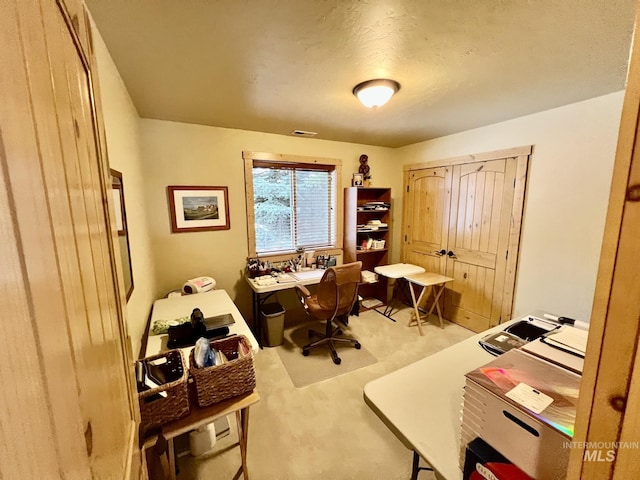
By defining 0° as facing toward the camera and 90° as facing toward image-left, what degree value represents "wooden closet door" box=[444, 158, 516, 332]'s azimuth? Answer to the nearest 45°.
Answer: approximately 45°

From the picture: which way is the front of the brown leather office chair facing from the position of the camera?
facing away from the viewer and to the left of the viewer

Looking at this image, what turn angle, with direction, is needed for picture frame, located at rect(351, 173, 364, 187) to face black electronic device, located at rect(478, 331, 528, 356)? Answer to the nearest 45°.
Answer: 0° — it already faces it

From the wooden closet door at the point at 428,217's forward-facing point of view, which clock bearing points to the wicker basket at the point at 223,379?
The wicker basket is roughly at 11 o'clock from the wooden closet door.

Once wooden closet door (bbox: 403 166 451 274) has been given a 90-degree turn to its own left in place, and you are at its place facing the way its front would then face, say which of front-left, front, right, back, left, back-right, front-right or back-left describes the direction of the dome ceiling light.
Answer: front-right

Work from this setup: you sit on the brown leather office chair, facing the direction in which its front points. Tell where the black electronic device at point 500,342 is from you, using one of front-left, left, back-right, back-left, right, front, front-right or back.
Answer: back

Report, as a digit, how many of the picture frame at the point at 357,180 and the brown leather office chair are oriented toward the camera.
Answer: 1

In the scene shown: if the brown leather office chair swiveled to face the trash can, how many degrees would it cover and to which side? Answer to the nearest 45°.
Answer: approximately 45° to its left

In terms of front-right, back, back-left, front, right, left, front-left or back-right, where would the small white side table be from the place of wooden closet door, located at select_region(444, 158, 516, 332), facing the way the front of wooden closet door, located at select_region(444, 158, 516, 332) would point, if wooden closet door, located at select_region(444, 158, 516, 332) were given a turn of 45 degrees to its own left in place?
right

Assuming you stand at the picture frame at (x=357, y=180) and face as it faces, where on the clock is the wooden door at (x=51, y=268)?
The wooden door is roughly at 12 o'clock from the picture frame.

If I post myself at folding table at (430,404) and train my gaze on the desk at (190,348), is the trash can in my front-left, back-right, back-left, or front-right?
front-right

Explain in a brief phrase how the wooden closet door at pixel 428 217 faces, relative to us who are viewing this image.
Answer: facing the viewer and to the left of the viewer

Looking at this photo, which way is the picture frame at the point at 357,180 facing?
toward the camera

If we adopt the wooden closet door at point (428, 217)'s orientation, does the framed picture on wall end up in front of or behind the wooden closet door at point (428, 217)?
in front

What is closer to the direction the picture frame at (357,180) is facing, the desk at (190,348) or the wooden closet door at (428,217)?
the desk

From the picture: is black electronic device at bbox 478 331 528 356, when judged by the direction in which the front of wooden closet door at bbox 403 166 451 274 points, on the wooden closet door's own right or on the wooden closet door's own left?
on the wooden closet door's own left

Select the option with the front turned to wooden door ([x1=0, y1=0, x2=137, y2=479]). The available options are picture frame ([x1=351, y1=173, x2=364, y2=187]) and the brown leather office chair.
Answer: the picture frame

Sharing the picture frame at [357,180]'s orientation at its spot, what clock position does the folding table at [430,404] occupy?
The folding table is roughly at 12 o'clock from the picture frame.

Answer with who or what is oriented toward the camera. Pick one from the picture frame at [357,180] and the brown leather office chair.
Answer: the picture frame
